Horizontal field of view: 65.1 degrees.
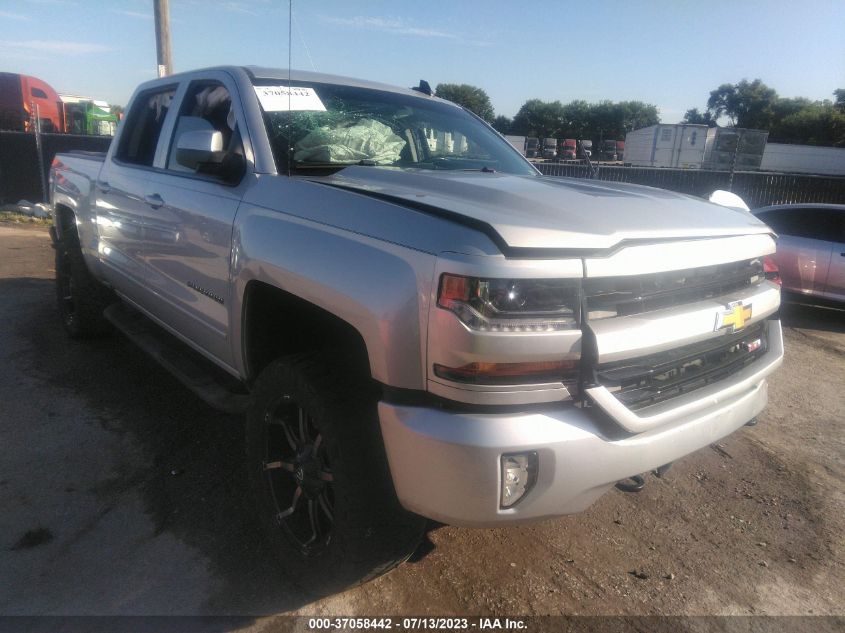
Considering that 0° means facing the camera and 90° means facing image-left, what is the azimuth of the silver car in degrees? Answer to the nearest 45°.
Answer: approximately 270°

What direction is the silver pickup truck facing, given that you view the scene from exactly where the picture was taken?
facing the viewer and to the right of the viewer

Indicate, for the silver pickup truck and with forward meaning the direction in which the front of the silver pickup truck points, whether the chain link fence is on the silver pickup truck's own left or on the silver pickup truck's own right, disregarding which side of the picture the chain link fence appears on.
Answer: on the silver pickup truck's own left

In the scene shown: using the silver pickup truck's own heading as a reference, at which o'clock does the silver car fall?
The silver car is roughly at 9 o'clock from the silver pickup truck.

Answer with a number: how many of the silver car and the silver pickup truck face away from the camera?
0

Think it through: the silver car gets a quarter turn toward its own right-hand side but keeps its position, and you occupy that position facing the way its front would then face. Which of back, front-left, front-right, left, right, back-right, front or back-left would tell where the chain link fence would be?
back

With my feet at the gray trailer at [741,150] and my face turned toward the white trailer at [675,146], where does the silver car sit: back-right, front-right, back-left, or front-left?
front-left

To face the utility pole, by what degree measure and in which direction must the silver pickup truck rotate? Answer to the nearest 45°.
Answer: approximately 180°

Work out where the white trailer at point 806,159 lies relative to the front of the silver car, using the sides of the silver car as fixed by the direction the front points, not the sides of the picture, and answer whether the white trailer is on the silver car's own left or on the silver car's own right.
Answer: on the silver car's own left

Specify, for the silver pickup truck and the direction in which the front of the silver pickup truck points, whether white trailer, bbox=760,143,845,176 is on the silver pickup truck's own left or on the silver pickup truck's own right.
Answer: on the silver pickup truck's own left
